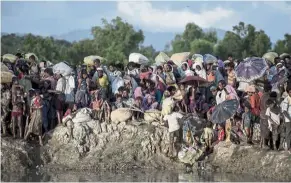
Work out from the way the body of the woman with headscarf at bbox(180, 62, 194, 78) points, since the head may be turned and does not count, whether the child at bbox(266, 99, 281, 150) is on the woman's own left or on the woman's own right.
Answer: on the woman's own left

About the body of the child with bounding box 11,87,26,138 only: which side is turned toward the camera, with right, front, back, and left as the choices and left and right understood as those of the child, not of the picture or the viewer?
front

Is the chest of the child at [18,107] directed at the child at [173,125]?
no

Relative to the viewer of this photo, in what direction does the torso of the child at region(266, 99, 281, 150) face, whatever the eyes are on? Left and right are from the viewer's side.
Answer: facing the viewer and to the left of the viewer

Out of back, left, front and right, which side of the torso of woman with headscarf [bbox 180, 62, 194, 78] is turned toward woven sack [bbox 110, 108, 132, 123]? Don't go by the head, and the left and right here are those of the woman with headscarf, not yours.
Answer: front

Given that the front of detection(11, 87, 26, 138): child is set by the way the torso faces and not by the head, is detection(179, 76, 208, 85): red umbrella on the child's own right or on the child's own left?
on the child's own left

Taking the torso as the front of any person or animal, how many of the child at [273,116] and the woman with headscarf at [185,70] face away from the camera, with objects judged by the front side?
0

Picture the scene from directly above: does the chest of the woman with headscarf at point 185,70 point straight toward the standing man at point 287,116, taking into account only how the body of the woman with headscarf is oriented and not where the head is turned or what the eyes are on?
no

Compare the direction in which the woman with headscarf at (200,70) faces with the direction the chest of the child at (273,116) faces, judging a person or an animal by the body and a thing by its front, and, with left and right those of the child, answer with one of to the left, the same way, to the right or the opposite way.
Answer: the same way

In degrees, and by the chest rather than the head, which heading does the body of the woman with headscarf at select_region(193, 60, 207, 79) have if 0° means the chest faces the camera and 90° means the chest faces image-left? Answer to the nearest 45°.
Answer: approximately 45°
